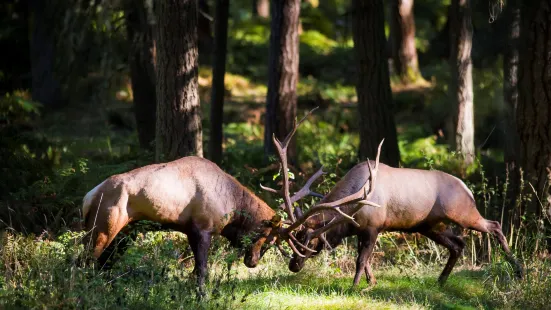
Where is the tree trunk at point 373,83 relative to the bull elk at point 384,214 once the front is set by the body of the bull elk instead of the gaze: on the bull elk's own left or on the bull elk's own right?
on the bull elk's own right

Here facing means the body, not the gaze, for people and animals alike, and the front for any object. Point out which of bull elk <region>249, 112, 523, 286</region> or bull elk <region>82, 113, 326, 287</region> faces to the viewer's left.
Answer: bull elk <region>249, 112, 523, 286</region>

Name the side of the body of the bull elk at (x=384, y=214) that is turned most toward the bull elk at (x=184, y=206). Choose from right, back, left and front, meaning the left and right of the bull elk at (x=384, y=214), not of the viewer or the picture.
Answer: front

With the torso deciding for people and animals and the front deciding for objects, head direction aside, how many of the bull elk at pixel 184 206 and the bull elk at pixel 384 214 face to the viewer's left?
1

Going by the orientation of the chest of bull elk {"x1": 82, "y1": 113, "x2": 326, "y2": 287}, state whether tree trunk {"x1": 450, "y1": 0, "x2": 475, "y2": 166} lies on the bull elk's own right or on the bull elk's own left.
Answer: on the bull elk's own left

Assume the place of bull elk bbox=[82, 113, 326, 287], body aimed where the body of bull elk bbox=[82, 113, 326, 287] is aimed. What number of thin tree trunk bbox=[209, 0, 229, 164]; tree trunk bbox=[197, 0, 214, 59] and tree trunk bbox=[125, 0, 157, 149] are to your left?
3

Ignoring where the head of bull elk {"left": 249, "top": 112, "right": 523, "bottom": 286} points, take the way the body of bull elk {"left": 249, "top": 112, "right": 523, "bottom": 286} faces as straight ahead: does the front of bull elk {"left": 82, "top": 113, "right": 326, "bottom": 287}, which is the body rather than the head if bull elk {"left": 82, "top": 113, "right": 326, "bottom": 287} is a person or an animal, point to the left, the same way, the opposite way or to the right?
the opposite way

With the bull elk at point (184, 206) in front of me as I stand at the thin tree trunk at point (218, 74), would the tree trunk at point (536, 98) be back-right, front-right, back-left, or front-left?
front-left

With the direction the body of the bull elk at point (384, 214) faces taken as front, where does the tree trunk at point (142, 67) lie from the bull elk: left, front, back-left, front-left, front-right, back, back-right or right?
front-right

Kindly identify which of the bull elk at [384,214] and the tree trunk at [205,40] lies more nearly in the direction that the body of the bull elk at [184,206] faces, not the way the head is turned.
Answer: the bull elk

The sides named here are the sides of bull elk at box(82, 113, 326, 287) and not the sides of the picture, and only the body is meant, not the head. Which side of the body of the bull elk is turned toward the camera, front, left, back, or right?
right

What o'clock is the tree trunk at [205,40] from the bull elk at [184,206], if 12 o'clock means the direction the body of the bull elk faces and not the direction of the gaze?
The tree trunk is roughly at 9 o'clock from the bull elk.

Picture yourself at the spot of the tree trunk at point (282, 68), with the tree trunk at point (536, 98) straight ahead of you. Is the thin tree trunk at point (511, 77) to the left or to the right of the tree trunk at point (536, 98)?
left

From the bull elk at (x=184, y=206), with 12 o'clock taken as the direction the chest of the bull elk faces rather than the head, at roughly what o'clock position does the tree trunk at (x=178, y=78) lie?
The tree trunk is roughly at 9 o'clock from the bull elk.

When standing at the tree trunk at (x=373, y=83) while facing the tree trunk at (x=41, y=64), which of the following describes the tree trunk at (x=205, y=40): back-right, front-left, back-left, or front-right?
front-right

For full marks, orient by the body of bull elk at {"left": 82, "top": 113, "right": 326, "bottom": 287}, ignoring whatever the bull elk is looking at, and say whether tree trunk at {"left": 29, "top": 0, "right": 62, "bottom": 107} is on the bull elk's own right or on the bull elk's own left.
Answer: on the bull elk's own left

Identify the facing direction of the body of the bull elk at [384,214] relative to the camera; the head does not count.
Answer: to the viewer's left

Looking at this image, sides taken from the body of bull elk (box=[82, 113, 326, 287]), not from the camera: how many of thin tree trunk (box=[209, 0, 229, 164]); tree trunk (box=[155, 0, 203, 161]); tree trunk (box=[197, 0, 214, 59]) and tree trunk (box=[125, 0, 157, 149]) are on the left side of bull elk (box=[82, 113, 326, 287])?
4
